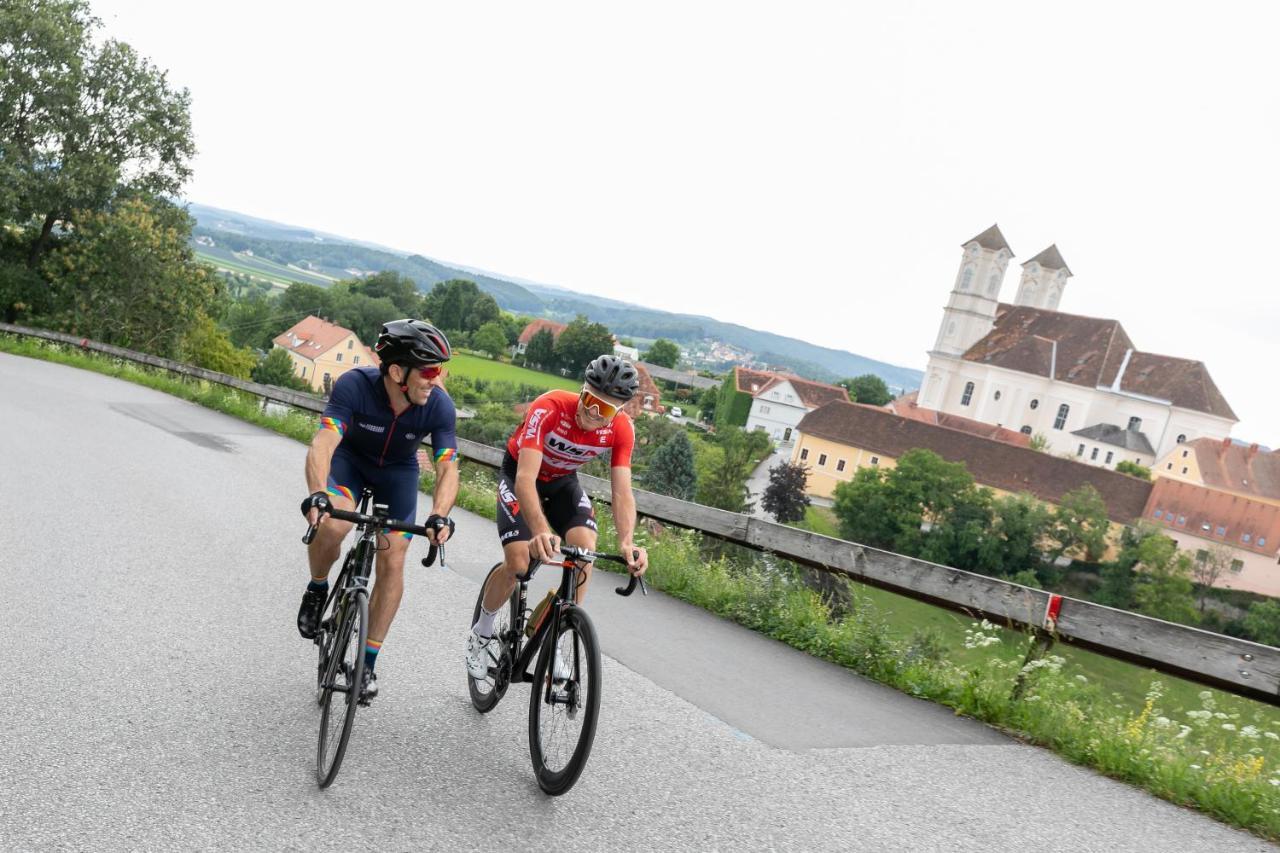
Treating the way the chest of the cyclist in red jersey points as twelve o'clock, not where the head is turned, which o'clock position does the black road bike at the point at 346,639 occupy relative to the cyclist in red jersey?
The black road bike is roughly at 3 o'clock from the cyclist in red jersey.

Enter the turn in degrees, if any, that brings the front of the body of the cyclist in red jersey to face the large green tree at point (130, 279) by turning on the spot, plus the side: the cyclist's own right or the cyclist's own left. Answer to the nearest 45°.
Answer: approximately 180°

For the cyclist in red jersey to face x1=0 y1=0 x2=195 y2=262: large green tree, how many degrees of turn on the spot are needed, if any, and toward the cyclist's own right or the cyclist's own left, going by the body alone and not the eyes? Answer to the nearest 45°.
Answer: approximately 180°

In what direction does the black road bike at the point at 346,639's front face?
toward the camera

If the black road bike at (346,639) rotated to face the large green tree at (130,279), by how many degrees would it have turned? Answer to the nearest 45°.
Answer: approximately 180°

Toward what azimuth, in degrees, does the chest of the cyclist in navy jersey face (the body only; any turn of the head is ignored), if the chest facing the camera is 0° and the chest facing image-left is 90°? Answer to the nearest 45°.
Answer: approximately 0°

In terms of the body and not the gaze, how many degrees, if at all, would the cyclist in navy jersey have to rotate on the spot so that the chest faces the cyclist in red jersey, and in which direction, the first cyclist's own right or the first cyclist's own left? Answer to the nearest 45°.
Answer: approximately 90° to the first cyclist's own left

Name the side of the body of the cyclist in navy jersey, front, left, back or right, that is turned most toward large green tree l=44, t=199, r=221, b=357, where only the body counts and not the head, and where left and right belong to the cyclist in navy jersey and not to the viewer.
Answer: back

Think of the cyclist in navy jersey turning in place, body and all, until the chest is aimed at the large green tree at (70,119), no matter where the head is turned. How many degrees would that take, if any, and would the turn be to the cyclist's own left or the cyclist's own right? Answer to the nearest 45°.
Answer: approximately 180°

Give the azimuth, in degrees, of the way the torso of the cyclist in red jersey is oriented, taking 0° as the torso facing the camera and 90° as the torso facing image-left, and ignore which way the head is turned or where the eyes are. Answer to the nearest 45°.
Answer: approximately 315°
